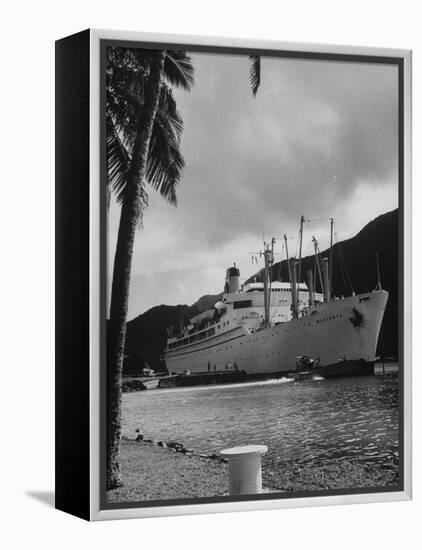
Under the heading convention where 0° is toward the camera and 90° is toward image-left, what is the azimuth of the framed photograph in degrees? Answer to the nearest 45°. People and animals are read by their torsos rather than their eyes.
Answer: approximately 315°
